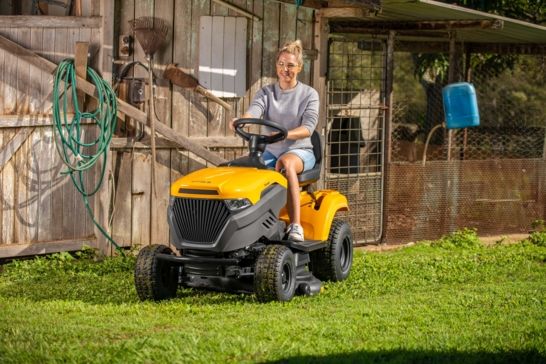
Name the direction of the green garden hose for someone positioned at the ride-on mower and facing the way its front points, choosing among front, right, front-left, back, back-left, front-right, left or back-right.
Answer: right

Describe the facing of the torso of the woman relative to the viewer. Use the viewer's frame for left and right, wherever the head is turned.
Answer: facing the viewer and to the left of the viewer

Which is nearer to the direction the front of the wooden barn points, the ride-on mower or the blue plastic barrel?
the ride-on mower

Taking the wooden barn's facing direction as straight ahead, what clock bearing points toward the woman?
The woman is roughly at 11 o'clock from the wooden barn.

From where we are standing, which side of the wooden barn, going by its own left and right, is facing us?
front

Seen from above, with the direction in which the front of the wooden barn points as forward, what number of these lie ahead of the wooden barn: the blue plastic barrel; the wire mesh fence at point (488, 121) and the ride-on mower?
1

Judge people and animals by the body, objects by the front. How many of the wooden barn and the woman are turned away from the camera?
0

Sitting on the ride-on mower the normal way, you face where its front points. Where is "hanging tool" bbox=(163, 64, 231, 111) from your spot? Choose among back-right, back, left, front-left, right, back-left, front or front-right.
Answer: back-right

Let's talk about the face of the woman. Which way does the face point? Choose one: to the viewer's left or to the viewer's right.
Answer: to the viewer's left

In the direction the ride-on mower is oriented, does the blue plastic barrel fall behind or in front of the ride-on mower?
behind
